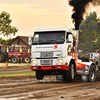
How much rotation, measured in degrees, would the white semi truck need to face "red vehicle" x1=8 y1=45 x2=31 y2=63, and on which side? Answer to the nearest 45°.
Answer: approximately 135° to its right

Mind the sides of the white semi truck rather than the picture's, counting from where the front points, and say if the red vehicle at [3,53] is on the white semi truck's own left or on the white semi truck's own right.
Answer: on the white semi truck's own right

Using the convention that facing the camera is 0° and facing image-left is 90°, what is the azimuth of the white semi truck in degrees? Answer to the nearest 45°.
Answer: approximately 45°
